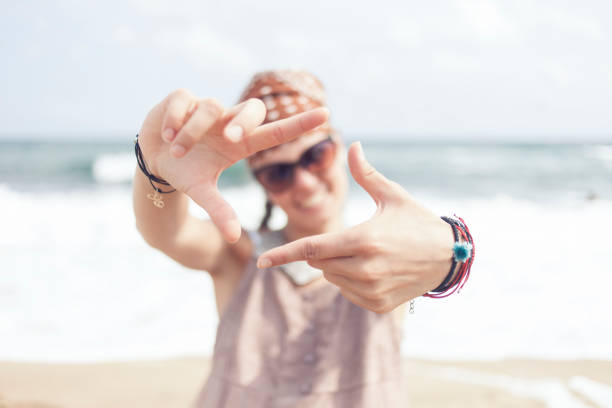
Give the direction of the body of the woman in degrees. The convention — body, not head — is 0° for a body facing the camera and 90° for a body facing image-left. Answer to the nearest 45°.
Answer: approximately 0°
